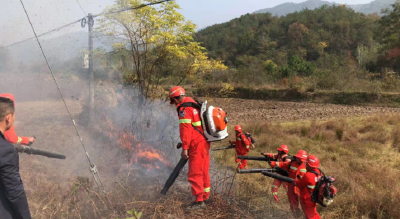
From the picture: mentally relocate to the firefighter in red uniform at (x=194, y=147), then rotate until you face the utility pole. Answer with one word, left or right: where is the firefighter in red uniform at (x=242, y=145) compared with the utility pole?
right

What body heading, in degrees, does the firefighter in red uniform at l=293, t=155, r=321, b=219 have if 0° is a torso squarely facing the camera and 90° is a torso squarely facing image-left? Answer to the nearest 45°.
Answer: approximately 90°

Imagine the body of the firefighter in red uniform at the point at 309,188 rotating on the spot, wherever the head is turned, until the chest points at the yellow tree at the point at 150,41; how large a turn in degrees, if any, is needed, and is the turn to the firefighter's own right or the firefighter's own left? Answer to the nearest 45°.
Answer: approximately 45° to the firefighter's own right

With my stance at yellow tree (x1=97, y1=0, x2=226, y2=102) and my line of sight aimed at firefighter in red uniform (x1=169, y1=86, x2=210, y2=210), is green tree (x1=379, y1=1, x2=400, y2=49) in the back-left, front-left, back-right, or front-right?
back-left

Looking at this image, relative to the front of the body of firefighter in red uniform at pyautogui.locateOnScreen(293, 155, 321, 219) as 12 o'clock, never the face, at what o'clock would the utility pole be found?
The utility pole is roughly at 1 o'clock from the firefighter in red uniform.

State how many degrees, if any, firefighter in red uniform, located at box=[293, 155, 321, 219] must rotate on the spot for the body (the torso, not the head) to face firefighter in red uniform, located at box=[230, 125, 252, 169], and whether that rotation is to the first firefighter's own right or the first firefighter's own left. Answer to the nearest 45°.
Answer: approximately 45° to the first firefighter's own right
